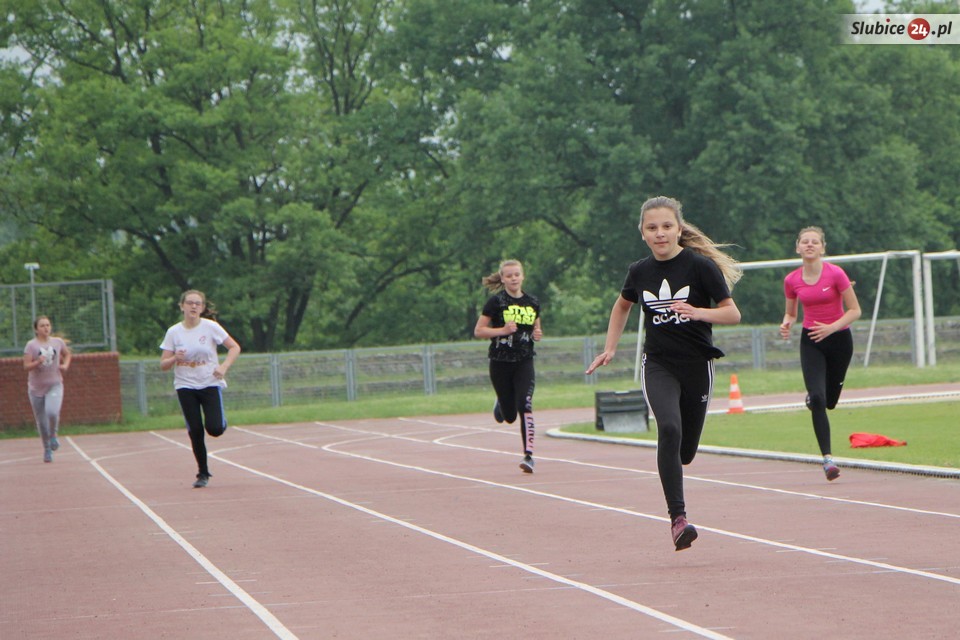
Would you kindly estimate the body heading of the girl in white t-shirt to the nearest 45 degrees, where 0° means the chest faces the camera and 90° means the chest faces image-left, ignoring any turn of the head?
approximately 0°

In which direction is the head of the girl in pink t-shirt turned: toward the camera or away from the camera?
toward the camera

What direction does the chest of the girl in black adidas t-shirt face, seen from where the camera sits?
toward the camera

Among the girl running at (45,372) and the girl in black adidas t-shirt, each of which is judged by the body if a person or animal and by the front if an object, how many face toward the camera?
2

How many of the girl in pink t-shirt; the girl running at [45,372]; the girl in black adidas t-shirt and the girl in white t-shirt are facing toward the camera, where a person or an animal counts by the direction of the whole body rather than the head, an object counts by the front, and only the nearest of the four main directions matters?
4

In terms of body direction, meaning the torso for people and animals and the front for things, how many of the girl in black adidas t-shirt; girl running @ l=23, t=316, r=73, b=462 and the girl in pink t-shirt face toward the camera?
3

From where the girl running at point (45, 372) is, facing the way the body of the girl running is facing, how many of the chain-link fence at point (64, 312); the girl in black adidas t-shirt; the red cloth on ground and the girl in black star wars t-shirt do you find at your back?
1

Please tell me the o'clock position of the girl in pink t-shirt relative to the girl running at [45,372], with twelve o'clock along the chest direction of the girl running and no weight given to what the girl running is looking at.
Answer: The girl in pink t-shirt is roughly at 11 o'clock from the girl running.

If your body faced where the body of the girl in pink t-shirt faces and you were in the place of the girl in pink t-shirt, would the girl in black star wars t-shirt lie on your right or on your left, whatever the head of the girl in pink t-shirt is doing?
on your right

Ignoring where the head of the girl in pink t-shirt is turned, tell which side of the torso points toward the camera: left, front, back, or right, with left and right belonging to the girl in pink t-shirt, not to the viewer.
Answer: front

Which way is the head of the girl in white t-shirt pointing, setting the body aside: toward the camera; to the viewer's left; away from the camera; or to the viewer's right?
toward the camera

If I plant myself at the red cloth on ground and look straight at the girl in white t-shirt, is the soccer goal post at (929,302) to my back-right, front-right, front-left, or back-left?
back-right

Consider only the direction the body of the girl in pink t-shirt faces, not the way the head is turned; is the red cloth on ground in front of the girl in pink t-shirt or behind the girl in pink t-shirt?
behind

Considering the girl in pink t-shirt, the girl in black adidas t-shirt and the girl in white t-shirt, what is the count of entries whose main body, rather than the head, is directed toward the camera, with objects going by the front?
3

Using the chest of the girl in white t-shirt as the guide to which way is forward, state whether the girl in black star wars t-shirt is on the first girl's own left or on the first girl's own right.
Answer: on the first girl's own left

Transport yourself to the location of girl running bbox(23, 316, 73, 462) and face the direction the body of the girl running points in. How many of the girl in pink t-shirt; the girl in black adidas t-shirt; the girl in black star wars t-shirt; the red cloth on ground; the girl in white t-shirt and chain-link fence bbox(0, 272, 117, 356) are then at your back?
1
